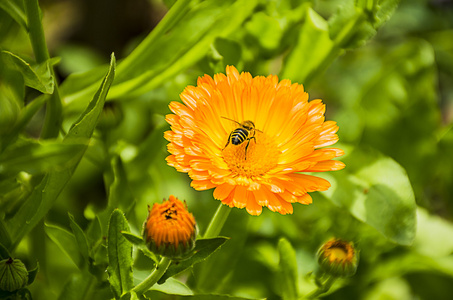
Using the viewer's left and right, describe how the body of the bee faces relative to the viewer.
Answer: facing away from the viewer and to the right of the viewer
